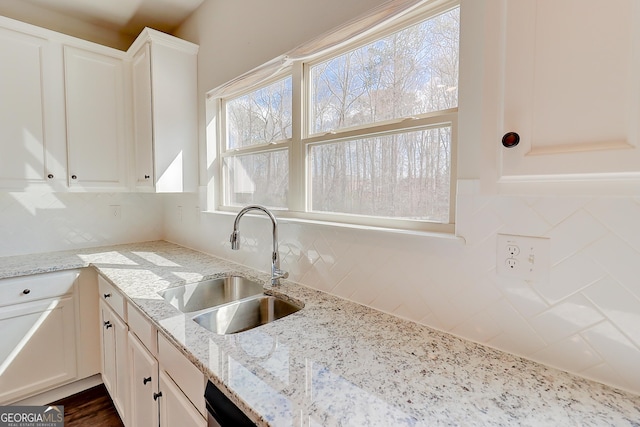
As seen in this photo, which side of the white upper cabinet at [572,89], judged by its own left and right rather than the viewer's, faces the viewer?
front

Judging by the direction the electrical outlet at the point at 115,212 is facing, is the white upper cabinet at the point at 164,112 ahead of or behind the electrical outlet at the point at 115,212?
ahead

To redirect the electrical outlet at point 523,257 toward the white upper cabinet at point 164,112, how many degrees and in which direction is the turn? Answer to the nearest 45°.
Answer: approximately 90° to its right

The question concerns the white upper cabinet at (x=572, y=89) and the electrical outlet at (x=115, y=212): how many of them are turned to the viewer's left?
0

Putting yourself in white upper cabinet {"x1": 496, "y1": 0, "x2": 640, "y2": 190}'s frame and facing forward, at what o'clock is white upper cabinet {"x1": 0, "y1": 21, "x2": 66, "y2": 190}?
white upper cabinet {"x1": 0, "y1": 21, "x2": 66, "y2": 190} is roughly at 3 o'clock from white upper cabinet {"x1": 496, "y1": 0, "x2": 640, "y2": 190}.

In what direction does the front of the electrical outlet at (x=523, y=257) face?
toward the camera

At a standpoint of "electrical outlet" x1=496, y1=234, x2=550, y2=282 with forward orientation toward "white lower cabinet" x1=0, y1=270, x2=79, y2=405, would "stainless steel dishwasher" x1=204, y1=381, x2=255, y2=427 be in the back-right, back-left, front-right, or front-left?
front-left
